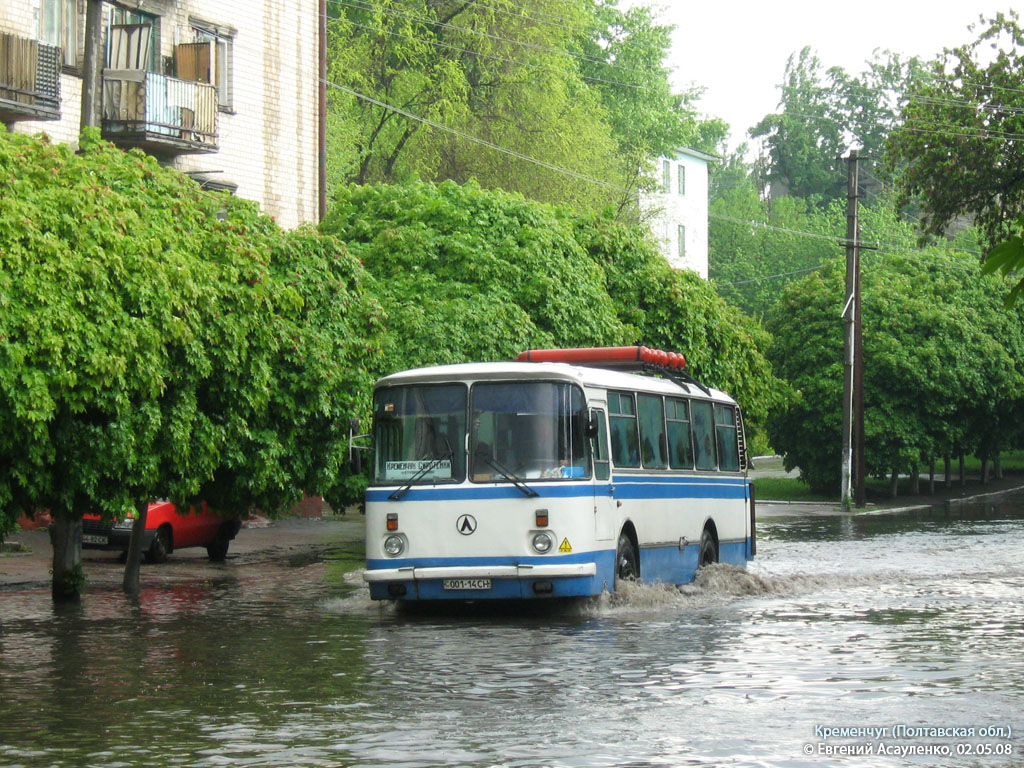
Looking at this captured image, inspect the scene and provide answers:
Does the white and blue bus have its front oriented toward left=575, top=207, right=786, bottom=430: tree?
no

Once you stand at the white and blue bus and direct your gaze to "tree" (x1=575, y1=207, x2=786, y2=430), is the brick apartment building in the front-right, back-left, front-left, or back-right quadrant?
front-left

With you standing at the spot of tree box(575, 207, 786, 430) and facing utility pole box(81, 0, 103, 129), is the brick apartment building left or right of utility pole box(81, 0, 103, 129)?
right

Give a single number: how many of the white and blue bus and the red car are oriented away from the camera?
0

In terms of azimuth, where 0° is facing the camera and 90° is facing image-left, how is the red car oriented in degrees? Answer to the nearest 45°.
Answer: approximately 45°

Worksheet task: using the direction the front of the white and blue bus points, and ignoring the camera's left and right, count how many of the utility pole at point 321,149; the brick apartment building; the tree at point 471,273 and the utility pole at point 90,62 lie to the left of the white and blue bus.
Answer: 0

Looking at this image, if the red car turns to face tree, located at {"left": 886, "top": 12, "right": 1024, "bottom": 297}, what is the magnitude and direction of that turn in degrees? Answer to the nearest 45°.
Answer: approximately 135° to its left

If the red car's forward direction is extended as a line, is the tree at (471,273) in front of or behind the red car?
behind

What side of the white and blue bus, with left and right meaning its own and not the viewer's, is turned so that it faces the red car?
right

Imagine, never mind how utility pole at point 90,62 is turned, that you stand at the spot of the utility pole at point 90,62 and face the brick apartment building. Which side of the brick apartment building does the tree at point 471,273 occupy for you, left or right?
right

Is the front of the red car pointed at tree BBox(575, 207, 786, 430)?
no

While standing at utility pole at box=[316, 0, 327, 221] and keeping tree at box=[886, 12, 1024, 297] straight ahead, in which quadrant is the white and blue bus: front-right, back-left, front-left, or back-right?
front-right

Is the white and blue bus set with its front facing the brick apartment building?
no

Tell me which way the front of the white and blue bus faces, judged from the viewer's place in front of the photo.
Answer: facing the viewer and to the left of the viewer

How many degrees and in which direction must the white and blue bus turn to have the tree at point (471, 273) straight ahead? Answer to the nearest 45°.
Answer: approximately 135° to its right
